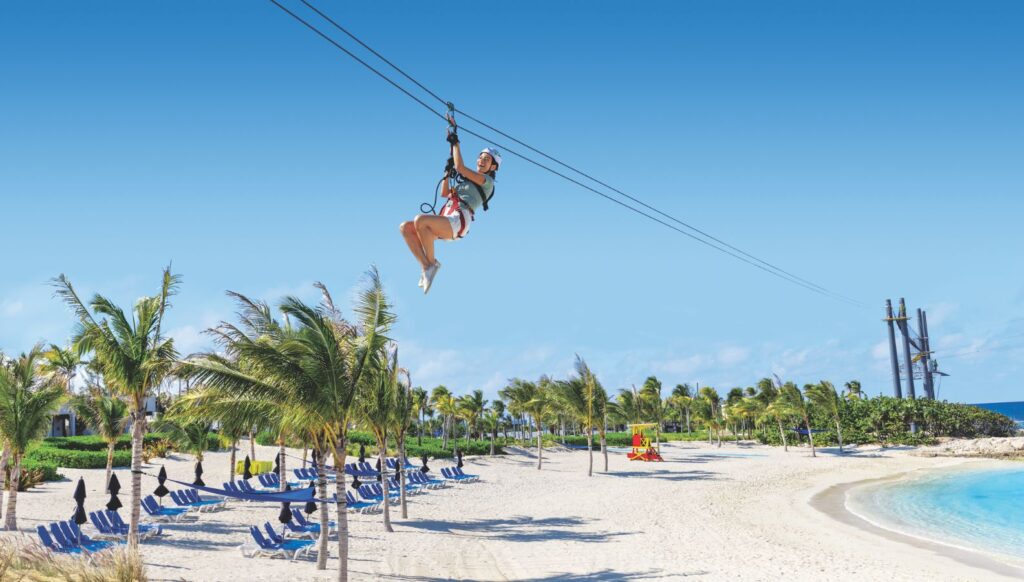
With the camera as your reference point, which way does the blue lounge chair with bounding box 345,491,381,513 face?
facing to the right of the viewer

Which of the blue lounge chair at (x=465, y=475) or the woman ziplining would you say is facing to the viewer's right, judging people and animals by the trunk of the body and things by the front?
the blue lounge chair

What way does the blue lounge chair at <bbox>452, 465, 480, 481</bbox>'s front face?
to the viewer's right

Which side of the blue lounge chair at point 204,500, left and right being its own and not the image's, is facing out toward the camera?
right

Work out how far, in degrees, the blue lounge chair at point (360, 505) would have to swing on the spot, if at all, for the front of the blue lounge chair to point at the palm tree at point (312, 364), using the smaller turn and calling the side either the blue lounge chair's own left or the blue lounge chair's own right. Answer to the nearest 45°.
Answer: approximately 90° to the blue lounge chair's own right

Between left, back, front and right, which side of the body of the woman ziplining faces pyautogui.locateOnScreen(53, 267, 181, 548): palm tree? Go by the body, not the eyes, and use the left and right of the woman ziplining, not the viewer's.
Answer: right

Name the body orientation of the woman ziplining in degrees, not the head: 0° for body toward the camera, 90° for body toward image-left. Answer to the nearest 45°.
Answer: approximately 45°

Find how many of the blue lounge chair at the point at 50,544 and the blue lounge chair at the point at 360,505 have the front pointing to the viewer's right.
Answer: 2

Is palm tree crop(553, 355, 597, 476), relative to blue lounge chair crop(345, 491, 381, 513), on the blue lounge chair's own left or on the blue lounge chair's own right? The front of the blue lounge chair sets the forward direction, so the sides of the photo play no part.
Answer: on the blue lounge chair's own left
